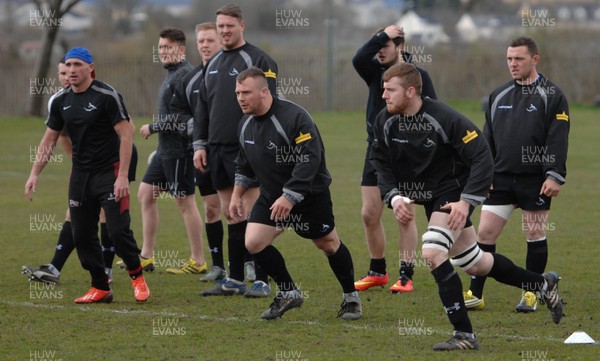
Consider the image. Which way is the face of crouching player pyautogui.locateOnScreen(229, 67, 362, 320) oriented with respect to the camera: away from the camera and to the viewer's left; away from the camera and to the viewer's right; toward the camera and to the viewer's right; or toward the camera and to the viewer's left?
toward the camera and to the viewer's left

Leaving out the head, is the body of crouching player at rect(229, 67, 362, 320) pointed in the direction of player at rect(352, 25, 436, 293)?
no

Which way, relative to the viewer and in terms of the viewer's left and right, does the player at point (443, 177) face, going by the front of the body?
facing the viewer and to the left of the viewer

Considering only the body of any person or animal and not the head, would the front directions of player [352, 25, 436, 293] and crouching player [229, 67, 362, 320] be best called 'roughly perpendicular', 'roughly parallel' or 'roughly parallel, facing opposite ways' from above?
roughly parallel

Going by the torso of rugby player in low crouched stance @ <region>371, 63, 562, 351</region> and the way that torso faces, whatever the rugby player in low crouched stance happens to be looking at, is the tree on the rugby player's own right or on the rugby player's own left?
on the rugby player's own right

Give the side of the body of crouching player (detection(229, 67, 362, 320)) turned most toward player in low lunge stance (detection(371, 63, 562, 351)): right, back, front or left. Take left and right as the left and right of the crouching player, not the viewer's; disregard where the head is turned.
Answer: left

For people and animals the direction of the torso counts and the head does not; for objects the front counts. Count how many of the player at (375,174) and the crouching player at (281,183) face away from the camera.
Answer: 0

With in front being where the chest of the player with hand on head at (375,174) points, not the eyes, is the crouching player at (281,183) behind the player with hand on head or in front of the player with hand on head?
in front

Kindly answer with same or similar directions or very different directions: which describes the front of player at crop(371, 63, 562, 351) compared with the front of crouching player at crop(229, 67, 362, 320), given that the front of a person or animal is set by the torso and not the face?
same or similar directions
